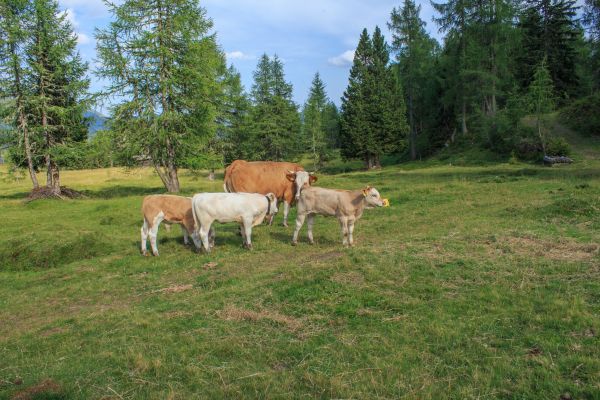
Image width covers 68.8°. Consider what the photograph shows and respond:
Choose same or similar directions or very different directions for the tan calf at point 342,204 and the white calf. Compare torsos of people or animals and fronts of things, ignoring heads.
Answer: same or similar directions

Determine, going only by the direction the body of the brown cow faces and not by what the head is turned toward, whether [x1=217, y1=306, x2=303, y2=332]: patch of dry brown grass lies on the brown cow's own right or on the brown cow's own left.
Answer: on the brown cow's own right

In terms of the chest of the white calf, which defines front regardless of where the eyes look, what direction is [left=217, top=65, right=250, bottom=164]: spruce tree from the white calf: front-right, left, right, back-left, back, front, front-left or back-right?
left

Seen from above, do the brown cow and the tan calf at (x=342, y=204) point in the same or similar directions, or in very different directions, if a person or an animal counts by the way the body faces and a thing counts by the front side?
same or similar directions

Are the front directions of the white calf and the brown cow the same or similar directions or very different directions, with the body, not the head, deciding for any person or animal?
same or similar directions

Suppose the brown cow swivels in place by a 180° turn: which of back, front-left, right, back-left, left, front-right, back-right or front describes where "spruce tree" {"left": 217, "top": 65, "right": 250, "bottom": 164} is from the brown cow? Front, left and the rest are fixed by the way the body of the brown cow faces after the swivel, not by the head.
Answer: right

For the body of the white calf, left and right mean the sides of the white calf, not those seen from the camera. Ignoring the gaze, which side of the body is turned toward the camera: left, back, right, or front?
right

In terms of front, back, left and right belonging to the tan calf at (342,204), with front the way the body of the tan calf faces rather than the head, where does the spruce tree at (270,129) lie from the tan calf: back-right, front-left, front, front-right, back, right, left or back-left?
left

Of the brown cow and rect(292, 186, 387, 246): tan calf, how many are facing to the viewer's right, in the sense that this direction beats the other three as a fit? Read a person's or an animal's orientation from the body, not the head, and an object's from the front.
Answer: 2

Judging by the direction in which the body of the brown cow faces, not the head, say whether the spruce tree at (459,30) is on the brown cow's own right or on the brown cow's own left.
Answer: on the brown cow's own left

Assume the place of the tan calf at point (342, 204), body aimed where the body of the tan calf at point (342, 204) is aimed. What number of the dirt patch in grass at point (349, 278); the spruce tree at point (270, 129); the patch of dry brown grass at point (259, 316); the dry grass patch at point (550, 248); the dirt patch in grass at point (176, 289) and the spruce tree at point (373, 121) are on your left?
2

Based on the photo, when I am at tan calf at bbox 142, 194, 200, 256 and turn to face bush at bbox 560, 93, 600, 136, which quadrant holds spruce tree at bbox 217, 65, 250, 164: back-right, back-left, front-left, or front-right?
front-left

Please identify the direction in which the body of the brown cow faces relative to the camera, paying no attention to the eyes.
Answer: to the viewer's right

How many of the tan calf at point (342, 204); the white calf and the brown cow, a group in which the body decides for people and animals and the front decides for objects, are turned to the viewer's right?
3

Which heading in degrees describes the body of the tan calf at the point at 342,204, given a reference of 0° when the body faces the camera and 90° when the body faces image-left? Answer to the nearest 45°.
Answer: approximately 270°

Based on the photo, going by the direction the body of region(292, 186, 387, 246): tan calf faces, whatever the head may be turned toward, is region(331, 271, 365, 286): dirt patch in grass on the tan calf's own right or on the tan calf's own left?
on the tan calf's own right

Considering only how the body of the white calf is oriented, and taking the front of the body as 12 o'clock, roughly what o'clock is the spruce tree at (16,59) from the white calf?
The spruce tree is roughly at 8 o'clock from the white calf.
